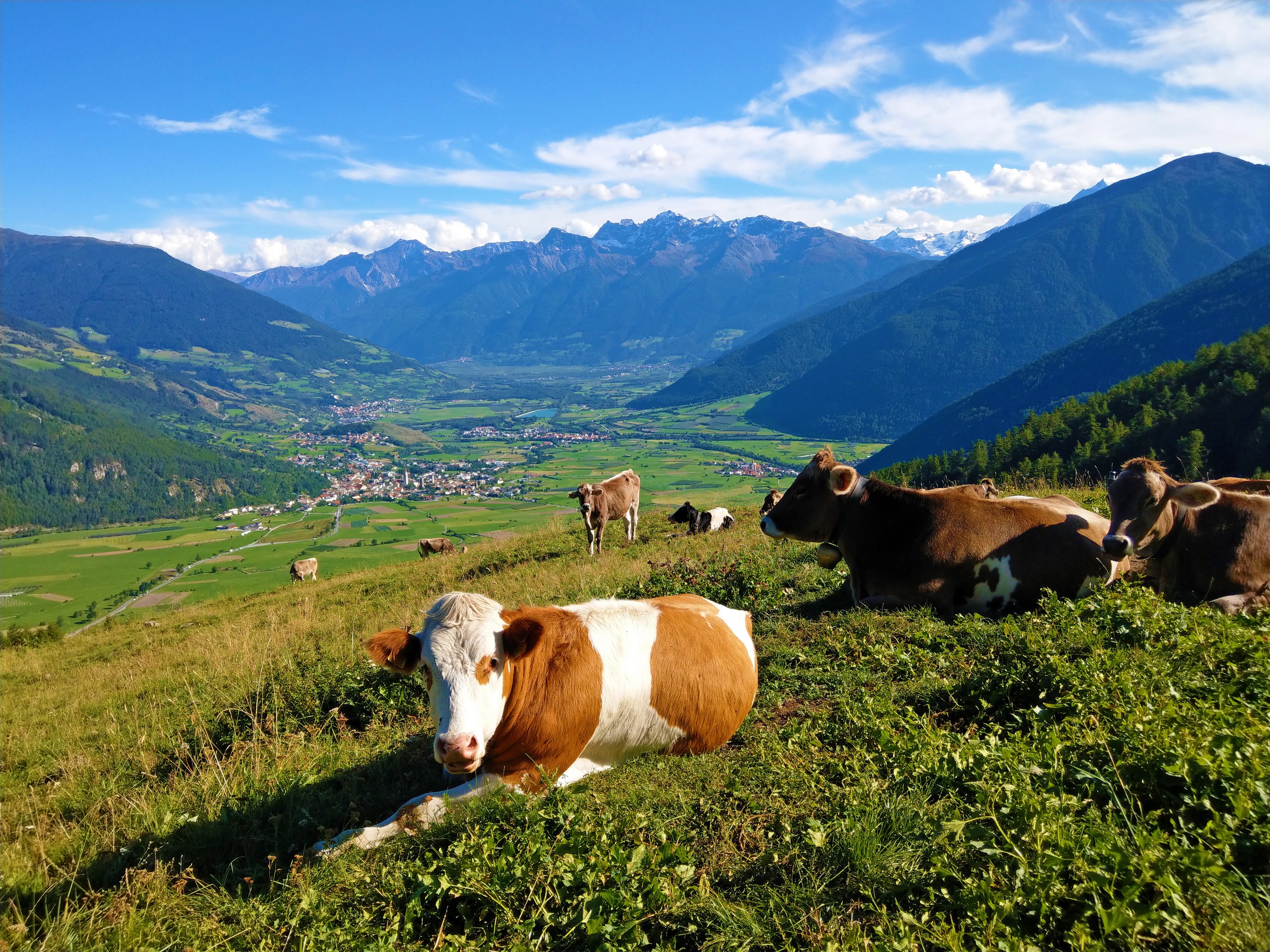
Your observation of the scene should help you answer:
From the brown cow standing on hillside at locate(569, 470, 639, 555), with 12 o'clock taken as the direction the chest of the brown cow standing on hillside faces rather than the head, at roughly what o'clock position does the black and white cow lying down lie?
The black and white cow lying down is roughly at 8 o'clock from the brown cow standing on hillside.

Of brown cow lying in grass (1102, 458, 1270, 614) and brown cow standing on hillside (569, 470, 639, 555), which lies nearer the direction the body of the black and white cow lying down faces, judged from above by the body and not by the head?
the brown cow standing on hillside

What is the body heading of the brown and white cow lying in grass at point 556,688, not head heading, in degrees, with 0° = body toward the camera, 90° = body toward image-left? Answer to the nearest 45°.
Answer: approximately 45°

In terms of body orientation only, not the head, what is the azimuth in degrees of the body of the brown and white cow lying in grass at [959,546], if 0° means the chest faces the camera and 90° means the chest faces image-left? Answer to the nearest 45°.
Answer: approximately 90°

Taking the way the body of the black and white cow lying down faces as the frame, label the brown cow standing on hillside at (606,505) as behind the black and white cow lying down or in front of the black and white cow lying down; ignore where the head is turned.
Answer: in front

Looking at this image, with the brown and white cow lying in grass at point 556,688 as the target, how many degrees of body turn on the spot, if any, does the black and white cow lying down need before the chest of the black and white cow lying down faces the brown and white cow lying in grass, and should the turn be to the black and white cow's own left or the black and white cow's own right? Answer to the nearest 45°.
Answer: approximately 90° to the black and white cow's own left

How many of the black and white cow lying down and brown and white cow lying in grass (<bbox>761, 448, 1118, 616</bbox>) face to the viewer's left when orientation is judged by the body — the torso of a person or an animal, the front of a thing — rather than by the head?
2

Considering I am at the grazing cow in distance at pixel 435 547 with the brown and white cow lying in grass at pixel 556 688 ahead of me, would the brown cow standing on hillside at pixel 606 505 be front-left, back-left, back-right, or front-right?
front-left

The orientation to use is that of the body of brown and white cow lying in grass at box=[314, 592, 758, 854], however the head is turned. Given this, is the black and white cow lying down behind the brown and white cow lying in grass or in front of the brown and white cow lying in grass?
behind

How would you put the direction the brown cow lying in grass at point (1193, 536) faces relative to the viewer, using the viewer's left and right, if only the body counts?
facing the viewer and to the left of the viewer

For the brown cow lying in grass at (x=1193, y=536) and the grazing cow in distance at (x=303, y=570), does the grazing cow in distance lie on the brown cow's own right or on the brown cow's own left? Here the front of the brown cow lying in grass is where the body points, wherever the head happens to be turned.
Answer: on the brown cow's own right

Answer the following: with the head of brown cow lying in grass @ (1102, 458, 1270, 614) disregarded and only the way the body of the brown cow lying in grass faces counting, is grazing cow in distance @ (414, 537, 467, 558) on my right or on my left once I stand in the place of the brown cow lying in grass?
on my right

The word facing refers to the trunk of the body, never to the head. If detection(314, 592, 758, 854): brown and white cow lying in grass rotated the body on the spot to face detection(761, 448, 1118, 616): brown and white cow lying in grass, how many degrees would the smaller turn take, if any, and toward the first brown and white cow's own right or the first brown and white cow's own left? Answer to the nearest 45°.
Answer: approximately 180°

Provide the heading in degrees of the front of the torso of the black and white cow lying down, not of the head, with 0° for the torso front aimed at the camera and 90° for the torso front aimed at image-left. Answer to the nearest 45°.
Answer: approximately 90°
